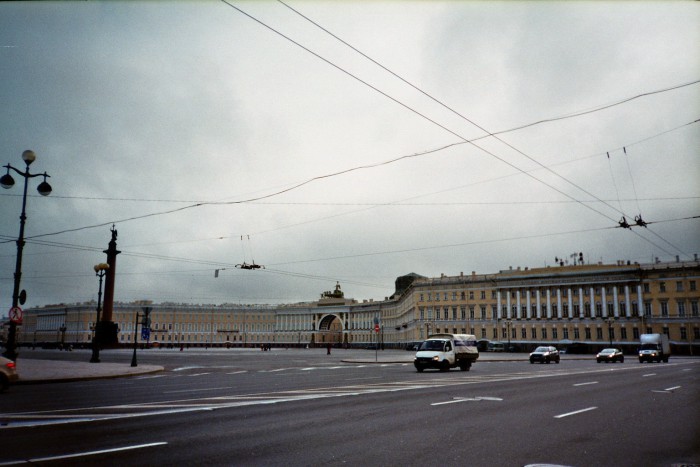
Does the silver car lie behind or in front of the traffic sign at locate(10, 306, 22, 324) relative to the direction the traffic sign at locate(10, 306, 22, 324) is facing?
in front

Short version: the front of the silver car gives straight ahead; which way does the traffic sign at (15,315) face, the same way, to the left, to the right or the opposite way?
to the left

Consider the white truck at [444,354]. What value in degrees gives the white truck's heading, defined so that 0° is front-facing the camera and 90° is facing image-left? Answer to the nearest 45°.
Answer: approximately 45°

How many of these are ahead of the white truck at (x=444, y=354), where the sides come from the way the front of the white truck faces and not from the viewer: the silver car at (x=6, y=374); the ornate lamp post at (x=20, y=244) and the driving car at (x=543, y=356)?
2

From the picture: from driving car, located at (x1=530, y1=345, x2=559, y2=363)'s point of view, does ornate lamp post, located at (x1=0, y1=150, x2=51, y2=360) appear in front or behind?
in front

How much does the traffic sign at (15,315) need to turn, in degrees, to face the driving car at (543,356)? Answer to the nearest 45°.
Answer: approximately 90° to its left

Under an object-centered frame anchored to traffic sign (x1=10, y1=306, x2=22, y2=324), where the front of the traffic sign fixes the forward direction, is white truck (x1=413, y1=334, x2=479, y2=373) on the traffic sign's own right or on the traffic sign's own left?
on the traffic sign's own left

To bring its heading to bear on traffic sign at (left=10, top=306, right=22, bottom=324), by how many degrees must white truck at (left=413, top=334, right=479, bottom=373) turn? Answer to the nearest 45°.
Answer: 0° — it already faces it

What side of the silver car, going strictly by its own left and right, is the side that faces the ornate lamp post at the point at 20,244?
right

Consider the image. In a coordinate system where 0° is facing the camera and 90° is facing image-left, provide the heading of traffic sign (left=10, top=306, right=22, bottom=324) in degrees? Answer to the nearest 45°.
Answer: approximately 0°

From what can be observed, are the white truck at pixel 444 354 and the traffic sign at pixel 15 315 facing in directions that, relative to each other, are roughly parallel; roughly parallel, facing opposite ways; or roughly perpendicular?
roughly perpendicular

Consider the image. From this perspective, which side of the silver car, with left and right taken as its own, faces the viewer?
left
